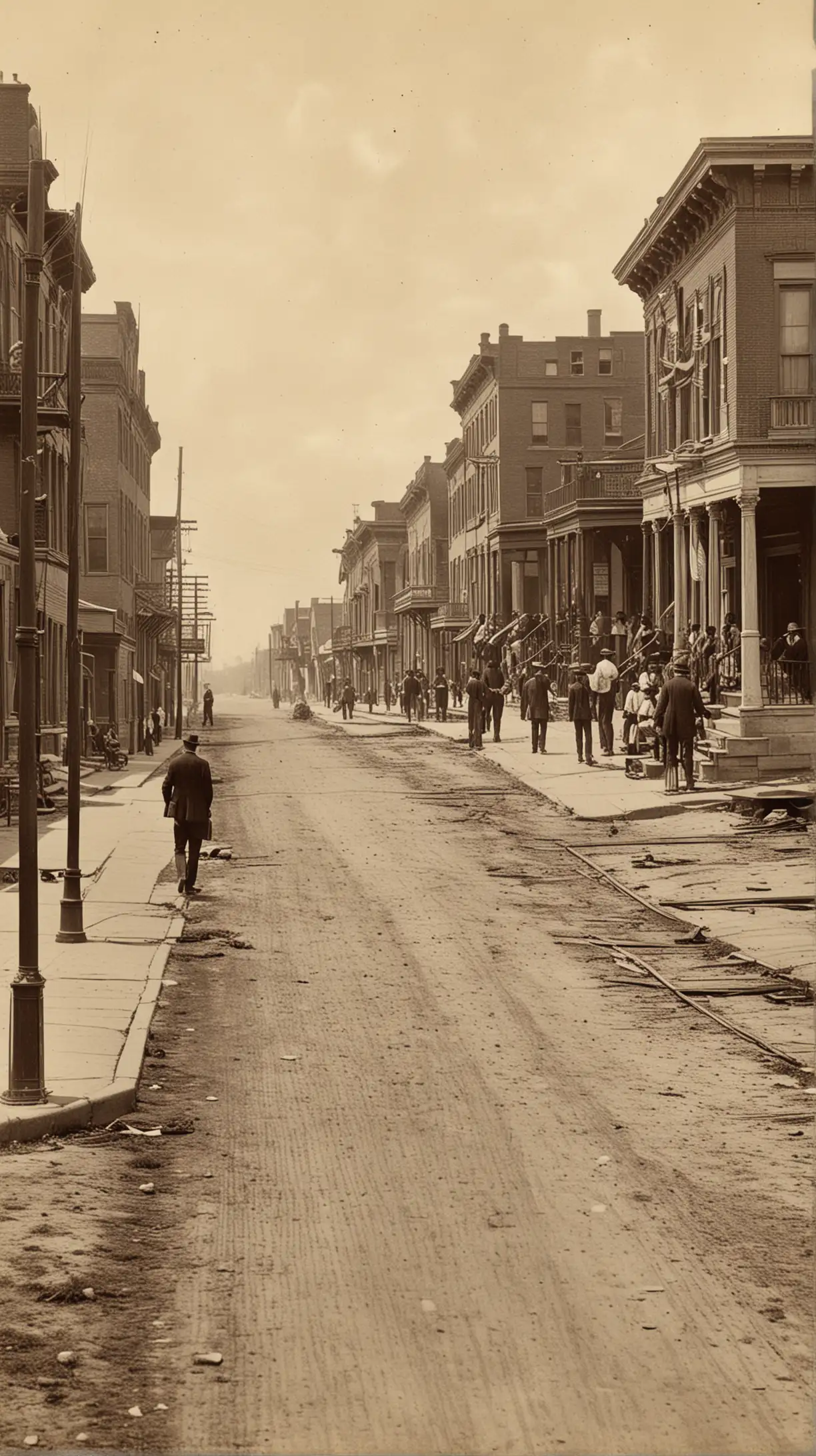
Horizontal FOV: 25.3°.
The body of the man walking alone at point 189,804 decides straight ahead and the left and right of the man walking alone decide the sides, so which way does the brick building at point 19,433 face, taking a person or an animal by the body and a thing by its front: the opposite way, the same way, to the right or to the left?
to the right

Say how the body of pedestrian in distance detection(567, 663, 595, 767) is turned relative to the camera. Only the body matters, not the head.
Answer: away from the camera

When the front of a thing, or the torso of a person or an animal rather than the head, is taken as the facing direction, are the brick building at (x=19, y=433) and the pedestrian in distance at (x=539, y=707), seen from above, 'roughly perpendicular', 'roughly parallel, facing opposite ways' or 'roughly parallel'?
roughly perpendicular

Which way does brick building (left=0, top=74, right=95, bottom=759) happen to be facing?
to the viewer's right

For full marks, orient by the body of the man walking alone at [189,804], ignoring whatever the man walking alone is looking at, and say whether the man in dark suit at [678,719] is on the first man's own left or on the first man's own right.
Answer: on the first man's own right
